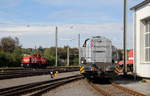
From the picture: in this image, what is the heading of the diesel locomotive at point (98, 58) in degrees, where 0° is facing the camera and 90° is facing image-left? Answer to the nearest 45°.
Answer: approximately 0°

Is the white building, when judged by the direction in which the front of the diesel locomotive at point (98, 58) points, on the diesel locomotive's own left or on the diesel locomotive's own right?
on the diesel locomotive's own left
